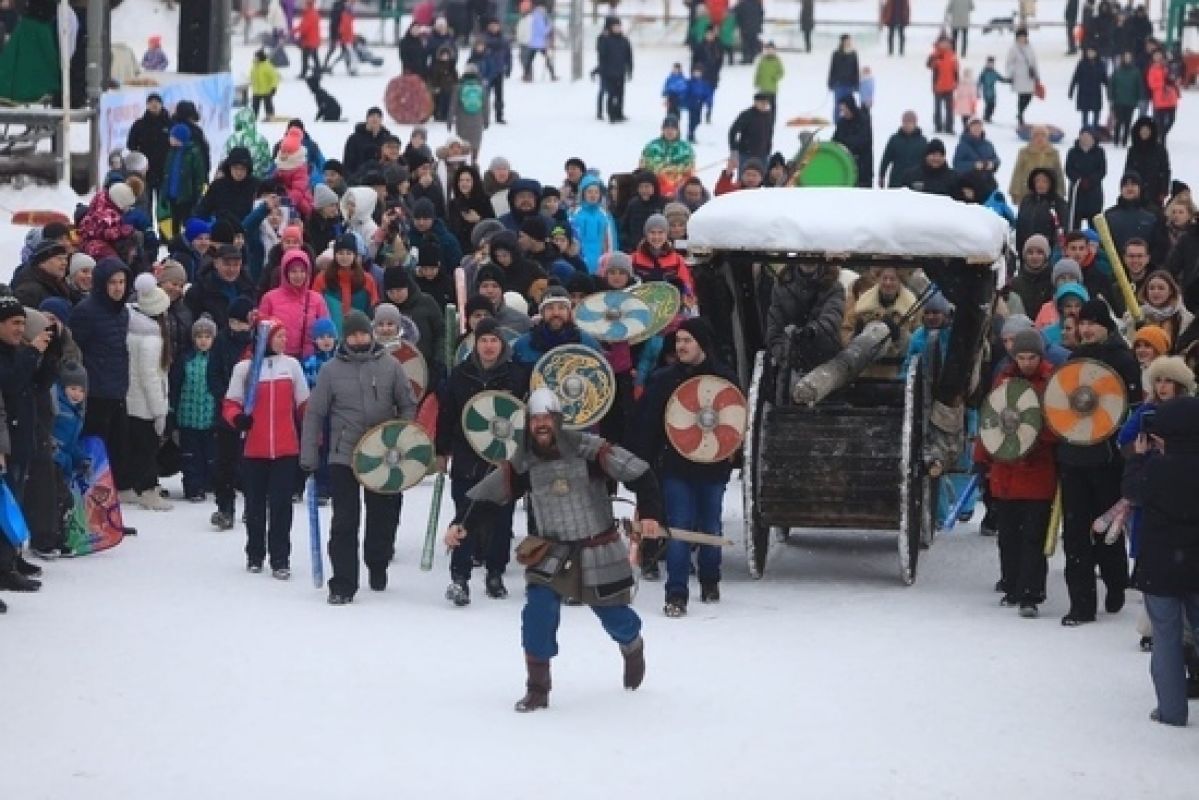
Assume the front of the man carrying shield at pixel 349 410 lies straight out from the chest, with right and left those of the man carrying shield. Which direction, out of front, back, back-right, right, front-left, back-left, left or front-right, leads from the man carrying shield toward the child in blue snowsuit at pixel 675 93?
back

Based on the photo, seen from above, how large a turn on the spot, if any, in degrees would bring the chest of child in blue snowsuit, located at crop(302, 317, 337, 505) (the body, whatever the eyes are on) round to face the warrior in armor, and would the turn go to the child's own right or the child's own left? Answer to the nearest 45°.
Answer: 0° — they already face them

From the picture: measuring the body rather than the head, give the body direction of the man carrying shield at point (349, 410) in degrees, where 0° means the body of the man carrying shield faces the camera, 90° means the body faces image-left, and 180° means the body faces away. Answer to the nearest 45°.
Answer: approximately 0°

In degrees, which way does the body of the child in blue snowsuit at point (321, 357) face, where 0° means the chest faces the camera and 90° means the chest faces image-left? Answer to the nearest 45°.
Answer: approximately 0°

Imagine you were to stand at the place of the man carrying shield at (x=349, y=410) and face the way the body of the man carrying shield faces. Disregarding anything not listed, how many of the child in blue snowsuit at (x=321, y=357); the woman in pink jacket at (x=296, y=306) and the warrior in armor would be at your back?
2

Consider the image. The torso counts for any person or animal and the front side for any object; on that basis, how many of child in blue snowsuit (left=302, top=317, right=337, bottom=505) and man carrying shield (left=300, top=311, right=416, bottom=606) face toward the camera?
2

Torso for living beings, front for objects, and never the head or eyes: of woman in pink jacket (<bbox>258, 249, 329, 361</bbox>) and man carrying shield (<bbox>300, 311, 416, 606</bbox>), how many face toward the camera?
2

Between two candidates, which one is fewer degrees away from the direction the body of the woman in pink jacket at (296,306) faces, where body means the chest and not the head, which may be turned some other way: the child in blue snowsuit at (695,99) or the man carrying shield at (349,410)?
the man carrying shield
